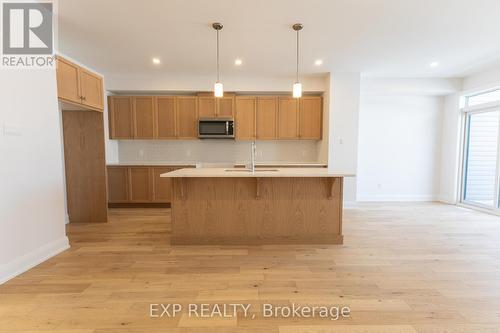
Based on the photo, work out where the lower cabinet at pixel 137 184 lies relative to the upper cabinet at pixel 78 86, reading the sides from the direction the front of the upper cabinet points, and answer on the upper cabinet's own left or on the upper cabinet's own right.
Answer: on the upper cabinet's own left

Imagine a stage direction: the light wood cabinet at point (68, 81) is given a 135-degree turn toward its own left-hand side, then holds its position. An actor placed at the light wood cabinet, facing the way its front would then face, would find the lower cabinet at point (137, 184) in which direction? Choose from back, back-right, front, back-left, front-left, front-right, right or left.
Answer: front-right

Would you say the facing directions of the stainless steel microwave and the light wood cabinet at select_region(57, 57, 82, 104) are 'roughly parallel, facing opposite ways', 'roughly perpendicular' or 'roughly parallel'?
roughly perpendicular

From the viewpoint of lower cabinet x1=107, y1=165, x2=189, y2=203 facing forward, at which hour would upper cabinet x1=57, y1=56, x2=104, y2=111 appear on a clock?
The upper cabinet is roughly at 1 o'clock from the lower cabinet.

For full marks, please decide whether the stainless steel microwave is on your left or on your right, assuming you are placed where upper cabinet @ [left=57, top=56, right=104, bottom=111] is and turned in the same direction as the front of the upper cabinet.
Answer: on your left

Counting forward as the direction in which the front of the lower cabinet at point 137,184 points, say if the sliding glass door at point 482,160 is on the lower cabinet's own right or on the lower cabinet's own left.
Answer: on the lower cabinet's own left

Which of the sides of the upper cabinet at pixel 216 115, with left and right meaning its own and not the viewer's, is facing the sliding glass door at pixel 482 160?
left

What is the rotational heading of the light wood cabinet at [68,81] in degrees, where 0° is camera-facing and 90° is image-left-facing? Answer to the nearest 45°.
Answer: approximately 315°

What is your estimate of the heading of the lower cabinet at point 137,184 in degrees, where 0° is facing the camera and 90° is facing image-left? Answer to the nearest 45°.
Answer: approximately 0°

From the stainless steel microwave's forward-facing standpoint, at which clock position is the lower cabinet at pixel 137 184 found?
The lower cabinet is roughly at 3 o'clock from the stainless steel microwave.
